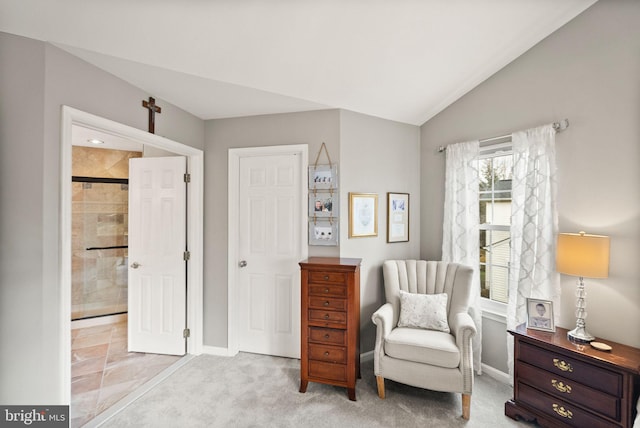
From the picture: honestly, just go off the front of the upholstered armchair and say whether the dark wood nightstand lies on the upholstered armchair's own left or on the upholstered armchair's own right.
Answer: on the upholstered armchair's own left

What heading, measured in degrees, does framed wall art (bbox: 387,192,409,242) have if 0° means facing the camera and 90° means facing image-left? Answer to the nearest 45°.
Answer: approximately 315°

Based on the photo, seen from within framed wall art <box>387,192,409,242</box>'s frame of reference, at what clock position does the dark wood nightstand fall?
The dark wood nightstand is roughly at 12 o'clock from the framed wall art.

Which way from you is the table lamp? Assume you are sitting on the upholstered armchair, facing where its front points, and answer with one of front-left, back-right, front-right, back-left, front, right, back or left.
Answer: back-left

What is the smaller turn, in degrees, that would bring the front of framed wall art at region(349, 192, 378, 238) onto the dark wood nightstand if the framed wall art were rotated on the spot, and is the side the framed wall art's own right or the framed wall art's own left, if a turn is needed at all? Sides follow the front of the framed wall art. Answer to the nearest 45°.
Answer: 0° — it already faces it

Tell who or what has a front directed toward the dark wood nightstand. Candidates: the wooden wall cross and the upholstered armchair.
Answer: the wooden wall cross

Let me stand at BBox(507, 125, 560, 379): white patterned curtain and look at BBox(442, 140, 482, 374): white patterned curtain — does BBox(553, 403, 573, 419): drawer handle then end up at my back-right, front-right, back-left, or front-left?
back-left

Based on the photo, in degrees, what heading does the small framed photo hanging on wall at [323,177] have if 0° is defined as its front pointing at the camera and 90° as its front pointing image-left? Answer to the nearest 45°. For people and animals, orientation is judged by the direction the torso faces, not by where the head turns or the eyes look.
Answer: approximately 0°

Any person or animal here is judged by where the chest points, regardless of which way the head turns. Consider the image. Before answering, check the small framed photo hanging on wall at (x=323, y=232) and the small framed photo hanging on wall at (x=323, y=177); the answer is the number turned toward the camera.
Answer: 2

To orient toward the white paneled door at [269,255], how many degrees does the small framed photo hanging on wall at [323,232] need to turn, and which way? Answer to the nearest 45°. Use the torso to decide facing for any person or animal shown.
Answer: approximately 90° to its right

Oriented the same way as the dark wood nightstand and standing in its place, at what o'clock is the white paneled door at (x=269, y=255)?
The white paneled door is roughly at 1 o'clock from the dark wood nightstand.

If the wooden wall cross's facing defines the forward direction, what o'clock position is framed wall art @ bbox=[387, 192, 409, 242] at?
The framed wall art is roughly at 11 o'clock from the wooden wall cross.
